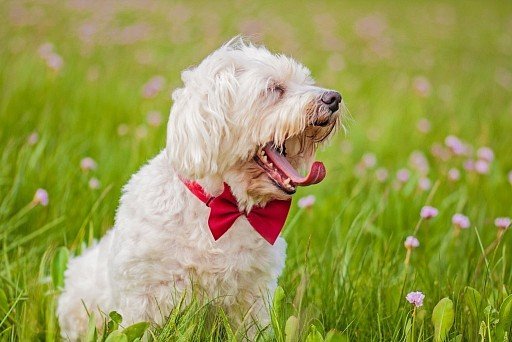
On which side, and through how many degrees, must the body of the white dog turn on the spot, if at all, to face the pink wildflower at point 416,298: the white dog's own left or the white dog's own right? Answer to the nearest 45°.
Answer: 0° — it already faces it

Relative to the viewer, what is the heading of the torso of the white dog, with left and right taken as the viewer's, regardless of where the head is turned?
facing the viewer and to the right of the viewer
